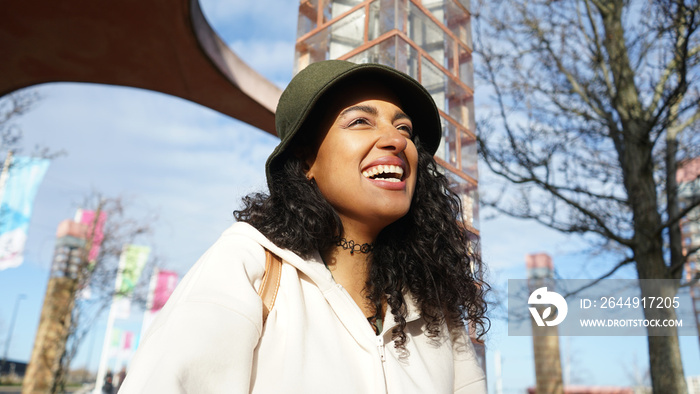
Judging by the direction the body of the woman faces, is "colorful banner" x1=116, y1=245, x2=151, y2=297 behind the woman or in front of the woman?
behind

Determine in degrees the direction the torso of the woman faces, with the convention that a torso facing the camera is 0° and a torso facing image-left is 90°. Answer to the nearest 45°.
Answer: approximately 315°

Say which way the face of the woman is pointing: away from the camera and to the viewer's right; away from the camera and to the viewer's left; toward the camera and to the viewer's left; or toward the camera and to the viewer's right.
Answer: toward the camera and to the viewer's right

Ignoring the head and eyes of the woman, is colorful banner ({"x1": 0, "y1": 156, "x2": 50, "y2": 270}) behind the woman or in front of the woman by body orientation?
behind

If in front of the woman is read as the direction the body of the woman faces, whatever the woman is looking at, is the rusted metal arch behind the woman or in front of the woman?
behind
